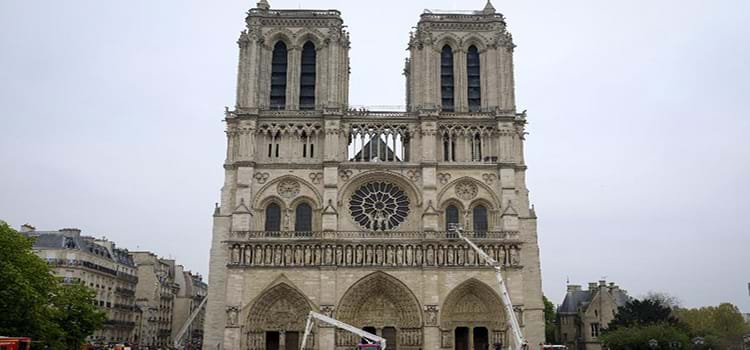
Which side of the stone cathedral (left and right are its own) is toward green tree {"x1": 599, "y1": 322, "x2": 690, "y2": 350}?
left

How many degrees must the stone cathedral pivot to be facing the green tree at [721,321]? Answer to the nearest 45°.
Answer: approximately 135° to its left

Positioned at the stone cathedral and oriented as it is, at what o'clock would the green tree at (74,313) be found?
The green tree is roughly at 2 o'clock from the stone cathedral.

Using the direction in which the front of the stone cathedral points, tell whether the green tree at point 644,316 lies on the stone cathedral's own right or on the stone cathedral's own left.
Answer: on the stone cathedral's own left

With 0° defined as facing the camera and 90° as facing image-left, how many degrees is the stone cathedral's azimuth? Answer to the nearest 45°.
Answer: approximately 0°

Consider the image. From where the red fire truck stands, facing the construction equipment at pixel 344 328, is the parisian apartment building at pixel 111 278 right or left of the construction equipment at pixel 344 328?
left

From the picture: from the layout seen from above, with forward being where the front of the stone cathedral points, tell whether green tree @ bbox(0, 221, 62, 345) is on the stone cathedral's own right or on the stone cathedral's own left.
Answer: on the stone cathedral's own right
